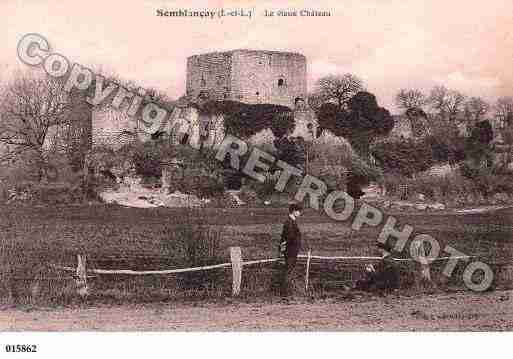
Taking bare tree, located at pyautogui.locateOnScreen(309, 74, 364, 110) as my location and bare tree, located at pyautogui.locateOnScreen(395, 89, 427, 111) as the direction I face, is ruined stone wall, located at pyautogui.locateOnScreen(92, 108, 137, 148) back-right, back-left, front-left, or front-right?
back-right
